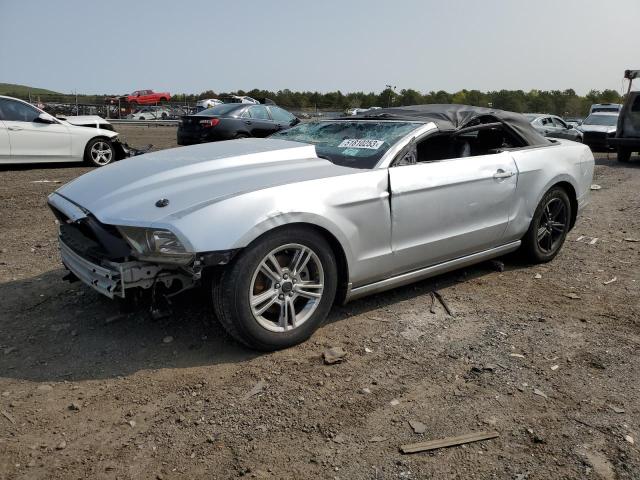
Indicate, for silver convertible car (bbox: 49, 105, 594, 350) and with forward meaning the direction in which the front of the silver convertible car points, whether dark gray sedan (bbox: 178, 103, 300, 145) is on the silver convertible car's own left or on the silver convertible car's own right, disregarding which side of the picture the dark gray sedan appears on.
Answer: on the silver convertible car's own right

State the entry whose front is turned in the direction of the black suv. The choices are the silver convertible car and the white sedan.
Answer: the white sedan

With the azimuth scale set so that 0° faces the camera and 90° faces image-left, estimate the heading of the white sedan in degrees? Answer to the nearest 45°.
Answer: approximately 270°

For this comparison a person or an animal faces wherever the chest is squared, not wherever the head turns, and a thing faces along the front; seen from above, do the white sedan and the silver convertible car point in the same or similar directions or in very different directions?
very different directions

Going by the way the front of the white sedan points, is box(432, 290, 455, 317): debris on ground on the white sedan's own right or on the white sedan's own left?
on the white sedan's own right

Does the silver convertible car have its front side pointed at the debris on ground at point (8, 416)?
yes

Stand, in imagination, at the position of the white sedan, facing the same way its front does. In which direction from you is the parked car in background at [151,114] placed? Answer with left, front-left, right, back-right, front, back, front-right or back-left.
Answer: left
